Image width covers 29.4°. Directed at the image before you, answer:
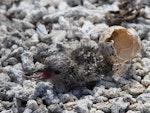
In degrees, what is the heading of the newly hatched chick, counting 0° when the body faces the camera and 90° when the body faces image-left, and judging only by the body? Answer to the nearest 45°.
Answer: approximately 90°
